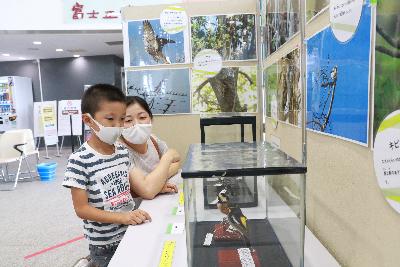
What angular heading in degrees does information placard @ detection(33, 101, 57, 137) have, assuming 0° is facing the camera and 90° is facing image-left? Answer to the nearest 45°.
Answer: approximately 0°

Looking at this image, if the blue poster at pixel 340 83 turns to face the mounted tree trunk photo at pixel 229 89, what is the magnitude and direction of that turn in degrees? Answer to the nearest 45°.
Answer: approximately 90° to its right

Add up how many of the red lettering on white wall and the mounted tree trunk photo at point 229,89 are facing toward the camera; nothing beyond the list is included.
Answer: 2

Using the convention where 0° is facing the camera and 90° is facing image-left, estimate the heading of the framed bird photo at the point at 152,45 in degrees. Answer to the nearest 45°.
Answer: approximately 0°

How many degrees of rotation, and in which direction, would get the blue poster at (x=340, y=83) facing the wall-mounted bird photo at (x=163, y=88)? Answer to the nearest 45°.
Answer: approximately 90° to its right

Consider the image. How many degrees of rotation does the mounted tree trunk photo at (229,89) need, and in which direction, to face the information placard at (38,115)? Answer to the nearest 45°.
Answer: approximately 135° to its right

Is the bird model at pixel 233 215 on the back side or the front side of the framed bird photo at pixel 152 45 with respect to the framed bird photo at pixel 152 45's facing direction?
on the front side

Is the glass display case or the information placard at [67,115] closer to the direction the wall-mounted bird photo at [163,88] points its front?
the glass display case

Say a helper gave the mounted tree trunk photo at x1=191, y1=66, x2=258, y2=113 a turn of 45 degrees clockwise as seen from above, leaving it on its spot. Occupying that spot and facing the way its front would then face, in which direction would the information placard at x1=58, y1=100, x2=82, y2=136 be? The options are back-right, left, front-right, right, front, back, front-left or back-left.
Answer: right
